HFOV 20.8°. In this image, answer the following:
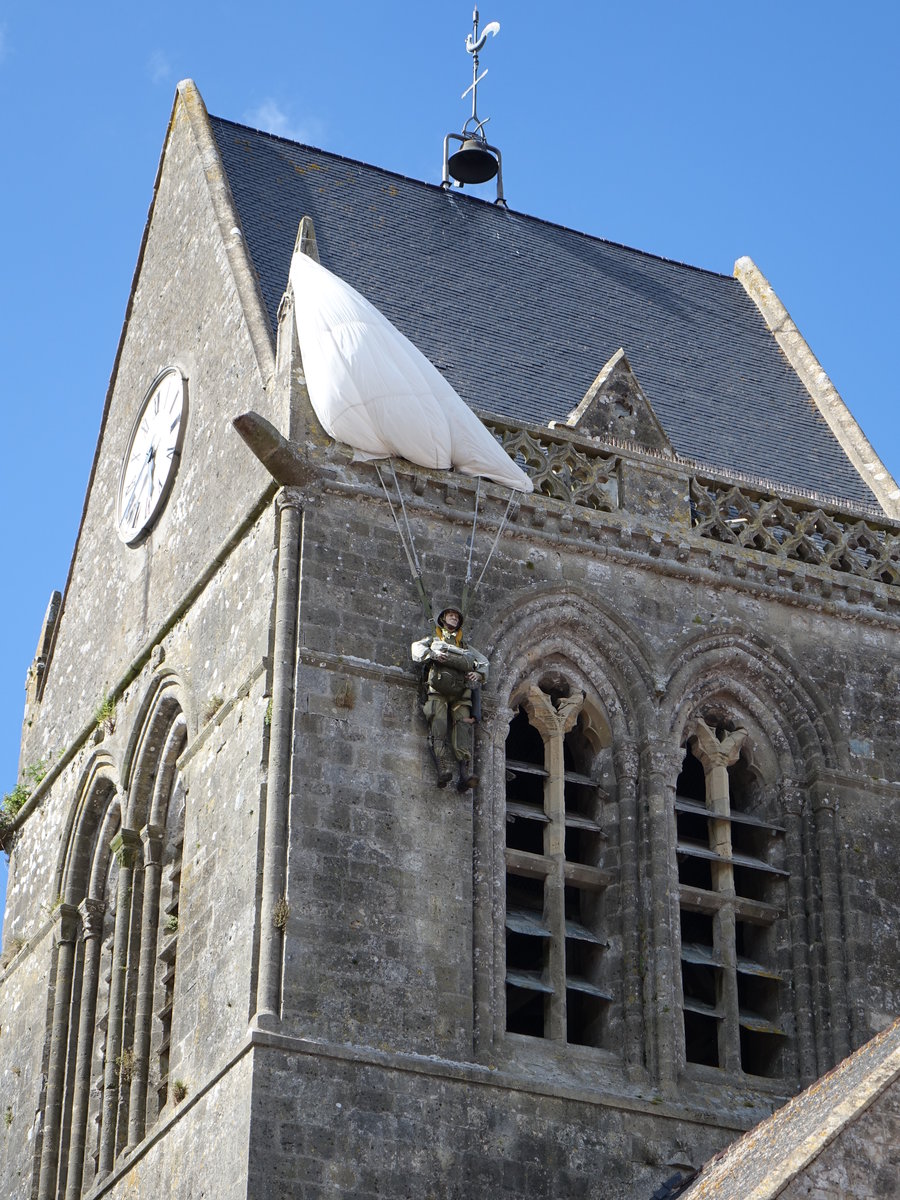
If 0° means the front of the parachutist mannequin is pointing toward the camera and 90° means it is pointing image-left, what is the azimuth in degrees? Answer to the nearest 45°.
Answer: approximately 0°
